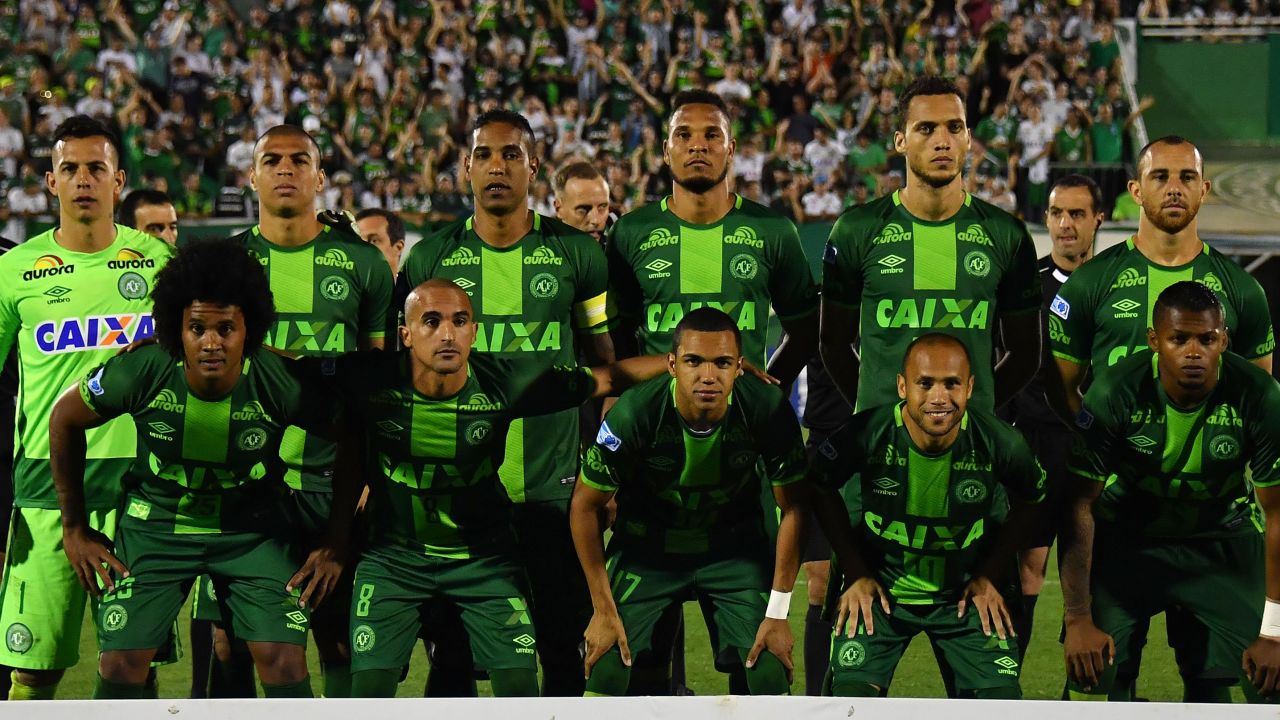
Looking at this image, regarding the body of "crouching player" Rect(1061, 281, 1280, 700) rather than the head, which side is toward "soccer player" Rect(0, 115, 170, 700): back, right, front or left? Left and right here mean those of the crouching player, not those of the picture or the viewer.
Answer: right

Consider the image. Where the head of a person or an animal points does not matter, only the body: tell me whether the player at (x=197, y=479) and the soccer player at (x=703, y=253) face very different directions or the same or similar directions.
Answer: same or similar directions

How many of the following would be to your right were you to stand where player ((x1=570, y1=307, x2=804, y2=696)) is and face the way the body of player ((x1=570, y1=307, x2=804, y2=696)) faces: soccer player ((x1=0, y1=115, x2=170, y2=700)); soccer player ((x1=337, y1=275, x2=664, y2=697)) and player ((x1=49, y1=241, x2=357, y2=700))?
3

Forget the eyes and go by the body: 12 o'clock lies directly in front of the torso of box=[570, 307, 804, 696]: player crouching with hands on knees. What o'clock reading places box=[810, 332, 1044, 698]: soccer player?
The soccer player is roughly at 9 o'clock from the player crouching with hands on knees.

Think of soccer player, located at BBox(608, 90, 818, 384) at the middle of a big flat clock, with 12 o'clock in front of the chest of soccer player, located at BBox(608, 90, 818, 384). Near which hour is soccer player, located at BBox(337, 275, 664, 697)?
soccer player, located at BBox(337, 275, 664, 697) is roughly at 2 o'clock from soccer player, located at BBox(608, 90, 818, 384).

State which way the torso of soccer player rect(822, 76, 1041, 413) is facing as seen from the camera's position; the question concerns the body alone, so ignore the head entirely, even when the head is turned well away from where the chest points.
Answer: toward the camera

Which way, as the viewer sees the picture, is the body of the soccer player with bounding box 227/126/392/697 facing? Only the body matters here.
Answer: toward the camera

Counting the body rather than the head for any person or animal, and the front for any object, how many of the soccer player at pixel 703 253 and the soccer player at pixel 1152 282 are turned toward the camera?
2

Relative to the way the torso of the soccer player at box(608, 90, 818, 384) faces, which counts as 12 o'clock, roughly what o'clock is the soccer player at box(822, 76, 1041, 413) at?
the soccer player at box(822, 76, 1041, 413) is roughly at 9 o'clock from the soccer player at box(608, 90, 818, 384).

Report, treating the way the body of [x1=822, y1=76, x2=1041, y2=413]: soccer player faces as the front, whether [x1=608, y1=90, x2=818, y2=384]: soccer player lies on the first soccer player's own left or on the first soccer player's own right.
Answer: on the first soccer player's own right

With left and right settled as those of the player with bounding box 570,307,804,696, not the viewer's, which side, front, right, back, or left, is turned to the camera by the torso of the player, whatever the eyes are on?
front

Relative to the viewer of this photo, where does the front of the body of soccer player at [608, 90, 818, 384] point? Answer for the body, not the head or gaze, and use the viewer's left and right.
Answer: facing the viewer
